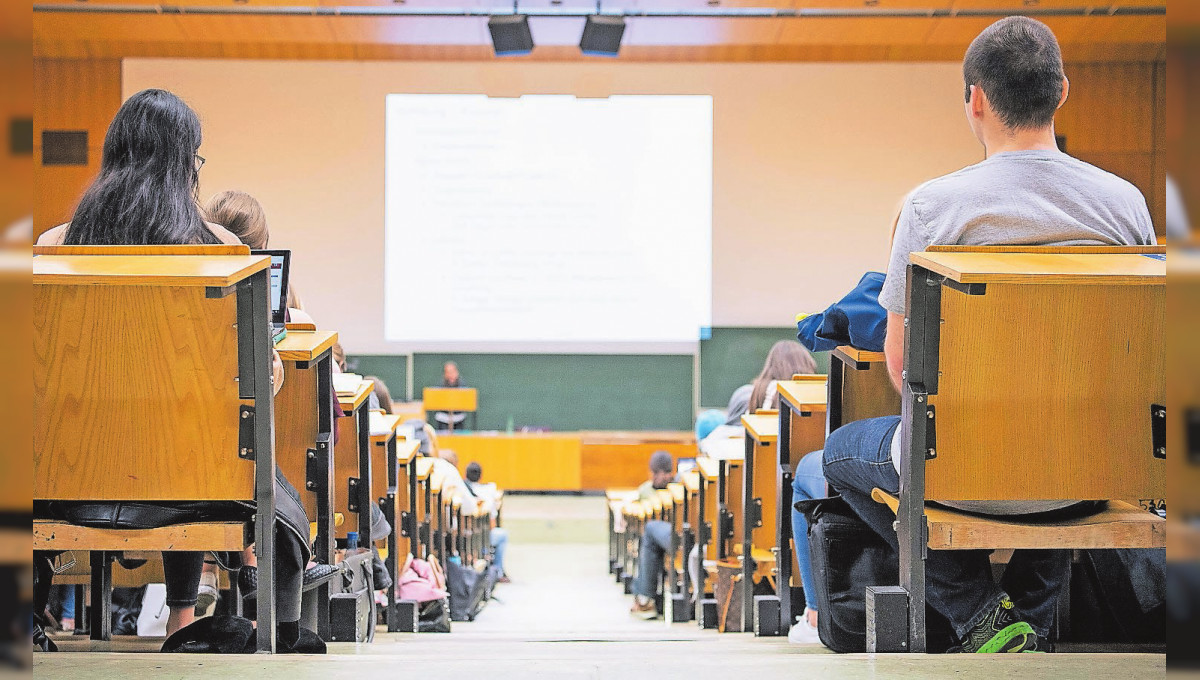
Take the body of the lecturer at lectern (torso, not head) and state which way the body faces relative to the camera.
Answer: toward the camera

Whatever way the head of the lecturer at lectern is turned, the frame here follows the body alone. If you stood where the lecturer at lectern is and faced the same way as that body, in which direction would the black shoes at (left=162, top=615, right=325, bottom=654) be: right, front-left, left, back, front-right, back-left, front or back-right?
front

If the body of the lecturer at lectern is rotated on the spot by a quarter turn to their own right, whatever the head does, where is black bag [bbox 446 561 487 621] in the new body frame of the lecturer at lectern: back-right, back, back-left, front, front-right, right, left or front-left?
left

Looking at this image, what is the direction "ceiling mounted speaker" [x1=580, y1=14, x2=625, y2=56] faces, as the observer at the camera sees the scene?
facing the viewer

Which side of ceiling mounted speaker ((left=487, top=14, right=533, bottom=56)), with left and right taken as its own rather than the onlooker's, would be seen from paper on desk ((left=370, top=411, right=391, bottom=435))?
front

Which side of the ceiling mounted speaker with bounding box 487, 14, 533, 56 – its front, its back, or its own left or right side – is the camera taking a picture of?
front

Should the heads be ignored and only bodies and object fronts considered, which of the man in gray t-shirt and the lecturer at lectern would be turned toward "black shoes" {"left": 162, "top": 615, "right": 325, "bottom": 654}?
the lecturer at lectern

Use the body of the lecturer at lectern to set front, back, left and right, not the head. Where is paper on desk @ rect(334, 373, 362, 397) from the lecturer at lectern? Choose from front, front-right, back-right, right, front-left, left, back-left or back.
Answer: front

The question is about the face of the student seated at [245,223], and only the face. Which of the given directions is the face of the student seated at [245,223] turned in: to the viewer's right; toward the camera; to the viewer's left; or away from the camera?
away from the camera

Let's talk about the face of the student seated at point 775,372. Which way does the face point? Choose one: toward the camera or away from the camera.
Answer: away from the camera

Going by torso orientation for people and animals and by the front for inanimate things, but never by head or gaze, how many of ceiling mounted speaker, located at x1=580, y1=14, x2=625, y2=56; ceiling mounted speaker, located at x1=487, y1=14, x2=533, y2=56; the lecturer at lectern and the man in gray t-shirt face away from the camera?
1

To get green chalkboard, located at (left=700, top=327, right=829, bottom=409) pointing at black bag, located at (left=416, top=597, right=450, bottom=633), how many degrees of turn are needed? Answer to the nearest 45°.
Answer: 0° — it already faces it

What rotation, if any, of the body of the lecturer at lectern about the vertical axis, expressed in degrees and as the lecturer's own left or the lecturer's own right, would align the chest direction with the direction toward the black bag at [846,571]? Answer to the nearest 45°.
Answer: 0° — they already face it

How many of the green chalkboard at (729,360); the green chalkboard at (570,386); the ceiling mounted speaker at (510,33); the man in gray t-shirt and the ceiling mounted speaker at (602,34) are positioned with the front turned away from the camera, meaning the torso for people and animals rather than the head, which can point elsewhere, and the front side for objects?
1
